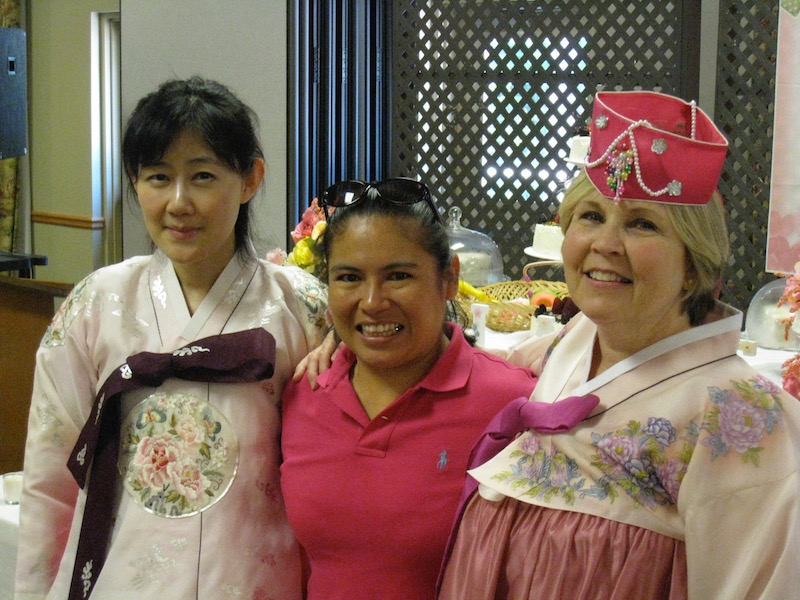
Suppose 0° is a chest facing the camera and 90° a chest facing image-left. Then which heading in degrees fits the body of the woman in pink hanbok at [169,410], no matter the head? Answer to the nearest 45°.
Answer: approximately 0°

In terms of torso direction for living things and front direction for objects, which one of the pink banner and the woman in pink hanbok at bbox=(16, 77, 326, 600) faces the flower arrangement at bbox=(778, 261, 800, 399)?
the pink banner

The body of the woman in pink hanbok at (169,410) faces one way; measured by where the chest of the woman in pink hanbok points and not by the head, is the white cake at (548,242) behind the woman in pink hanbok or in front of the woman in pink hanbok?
behind

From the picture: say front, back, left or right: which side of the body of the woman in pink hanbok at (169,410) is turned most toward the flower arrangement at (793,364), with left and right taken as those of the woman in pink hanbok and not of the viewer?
left

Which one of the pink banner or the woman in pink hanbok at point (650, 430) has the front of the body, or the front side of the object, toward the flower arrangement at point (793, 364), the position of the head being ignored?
the pink banner

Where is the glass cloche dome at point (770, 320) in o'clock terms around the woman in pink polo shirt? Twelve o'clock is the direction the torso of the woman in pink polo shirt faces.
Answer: The glass cloche dome is roughly at 7 o'clock from the woman in pink polo shirt.

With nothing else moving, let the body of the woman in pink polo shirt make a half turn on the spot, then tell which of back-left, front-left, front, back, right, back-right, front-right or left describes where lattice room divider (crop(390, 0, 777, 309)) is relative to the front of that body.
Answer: front

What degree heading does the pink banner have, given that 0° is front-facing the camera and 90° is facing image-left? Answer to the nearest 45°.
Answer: approximately 0°

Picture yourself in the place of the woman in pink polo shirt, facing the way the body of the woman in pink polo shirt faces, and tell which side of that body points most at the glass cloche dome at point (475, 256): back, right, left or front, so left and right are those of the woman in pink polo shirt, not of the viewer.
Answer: back

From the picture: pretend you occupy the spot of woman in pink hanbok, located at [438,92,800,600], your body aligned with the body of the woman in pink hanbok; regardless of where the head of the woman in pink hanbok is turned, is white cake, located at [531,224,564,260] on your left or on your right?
on your right

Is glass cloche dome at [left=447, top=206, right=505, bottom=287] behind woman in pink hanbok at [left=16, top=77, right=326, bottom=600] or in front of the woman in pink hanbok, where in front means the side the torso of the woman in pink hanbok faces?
behind
